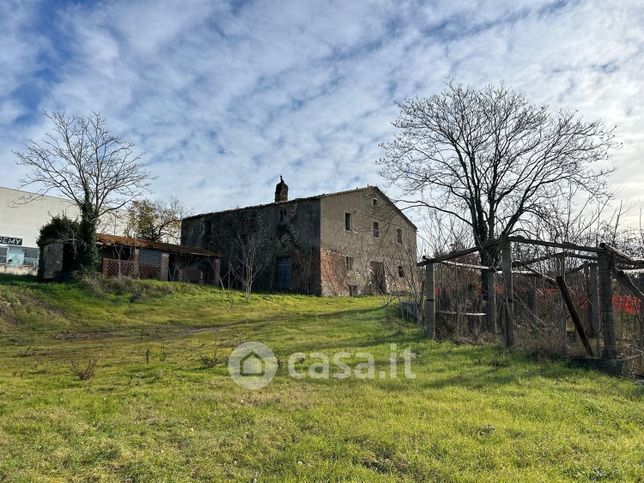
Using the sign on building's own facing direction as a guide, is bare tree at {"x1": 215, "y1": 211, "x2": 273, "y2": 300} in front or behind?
in front

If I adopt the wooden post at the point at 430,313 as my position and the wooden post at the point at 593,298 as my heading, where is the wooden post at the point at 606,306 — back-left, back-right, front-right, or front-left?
front-right

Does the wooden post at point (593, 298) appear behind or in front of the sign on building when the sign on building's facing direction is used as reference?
in front

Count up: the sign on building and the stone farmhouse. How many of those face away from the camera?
0

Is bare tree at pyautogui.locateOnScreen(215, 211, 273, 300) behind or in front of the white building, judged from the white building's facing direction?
in front

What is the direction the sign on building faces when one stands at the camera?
facing the viewer and to the right of the viewer

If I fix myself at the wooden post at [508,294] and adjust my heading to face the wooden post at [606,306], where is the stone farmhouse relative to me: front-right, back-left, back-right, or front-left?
back-left
